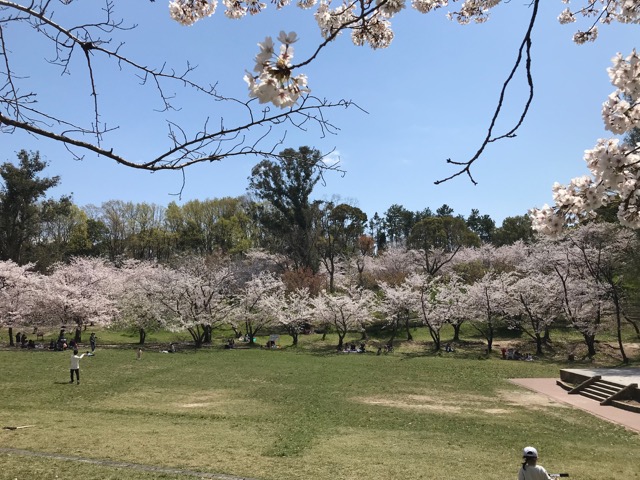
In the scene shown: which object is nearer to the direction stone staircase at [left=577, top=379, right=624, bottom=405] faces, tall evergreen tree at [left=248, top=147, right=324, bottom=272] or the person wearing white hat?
the person wearing white hat

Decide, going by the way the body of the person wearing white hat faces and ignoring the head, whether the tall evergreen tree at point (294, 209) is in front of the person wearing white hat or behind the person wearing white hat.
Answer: in front

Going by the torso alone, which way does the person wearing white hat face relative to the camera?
away from the camera

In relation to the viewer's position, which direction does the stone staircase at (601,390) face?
facing the viewer and to the left of the viewer

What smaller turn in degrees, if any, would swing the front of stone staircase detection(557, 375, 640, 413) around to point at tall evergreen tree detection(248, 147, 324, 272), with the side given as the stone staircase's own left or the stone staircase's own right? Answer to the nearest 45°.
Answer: approximately 90° to the stone staircase's own right

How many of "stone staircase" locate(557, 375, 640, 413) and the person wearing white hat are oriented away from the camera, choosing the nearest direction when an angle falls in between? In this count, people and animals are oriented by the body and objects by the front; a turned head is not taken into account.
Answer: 1

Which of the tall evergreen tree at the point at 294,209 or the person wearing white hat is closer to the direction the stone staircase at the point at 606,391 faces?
the person wearing white hat

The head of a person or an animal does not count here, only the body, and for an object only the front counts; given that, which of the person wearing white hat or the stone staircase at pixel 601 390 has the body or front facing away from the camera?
the person wearing white hat

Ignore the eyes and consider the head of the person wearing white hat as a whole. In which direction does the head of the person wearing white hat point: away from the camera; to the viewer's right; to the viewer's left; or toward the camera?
away from the camera

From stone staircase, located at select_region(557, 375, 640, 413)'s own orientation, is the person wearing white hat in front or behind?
in front

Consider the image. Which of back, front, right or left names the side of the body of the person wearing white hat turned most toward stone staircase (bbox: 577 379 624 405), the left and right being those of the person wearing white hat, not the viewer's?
front

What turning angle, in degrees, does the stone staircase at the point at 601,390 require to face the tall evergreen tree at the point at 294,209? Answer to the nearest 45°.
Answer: approximately 90° to its right

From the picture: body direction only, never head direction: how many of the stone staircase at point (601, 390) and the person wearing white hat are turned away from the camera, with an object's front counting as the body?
1

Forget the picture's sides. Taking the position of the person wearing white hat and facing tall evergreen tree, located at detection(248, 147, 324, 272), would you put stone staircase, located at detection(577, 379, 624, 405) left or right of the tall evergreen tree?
right

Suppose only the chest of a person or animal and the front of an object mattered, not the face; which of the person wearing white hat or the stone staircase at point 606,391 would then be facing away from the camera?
the person wearing white hat
